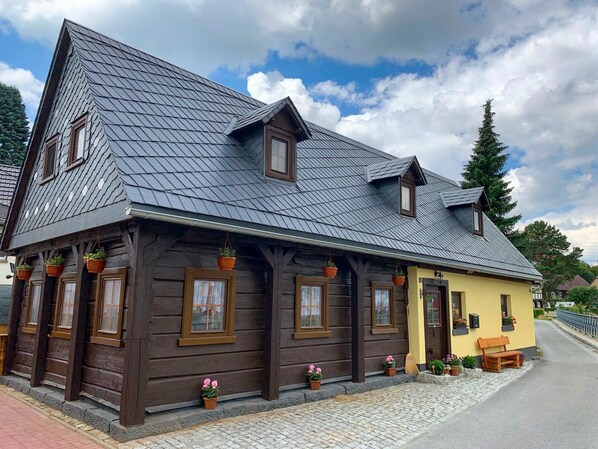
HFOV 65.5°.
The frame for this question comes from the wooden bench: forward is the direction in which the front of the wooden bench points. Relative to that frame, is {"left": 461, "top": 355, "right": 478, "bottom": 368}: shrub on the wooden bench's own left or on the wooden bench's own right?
on the wooden bench's own right

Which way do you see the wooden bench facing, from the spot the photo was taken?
facing the viewer and to the right of the viewer

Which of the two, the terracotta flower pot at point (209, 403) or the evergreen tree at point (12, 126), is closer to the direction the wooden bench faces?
the terracotta flower pot

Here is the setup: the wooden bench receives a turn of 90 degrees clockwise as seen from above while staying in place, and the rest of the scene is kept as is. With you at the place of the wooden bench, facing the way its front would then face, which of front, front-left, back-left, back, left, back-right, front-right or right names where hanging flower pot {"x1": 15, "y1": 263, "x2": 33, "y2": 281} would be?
front

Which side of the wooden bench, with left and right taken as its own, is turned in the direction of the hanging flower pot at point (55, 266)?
right

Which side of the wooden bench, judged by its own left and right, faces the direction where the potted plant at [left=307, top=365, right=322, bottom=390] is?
right

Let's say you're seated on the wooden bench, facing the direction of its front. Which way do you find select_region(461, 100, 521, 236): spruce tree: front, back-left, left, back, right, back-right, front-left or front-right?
back-left

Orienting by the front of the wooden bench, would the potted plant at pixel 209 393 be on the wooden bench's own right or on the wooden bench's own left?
on the wooden bench's own right

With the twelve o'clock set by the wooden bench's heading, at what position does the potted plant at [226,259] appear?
The potted plant is roughly at 2 o'clock from the wooden bench.
